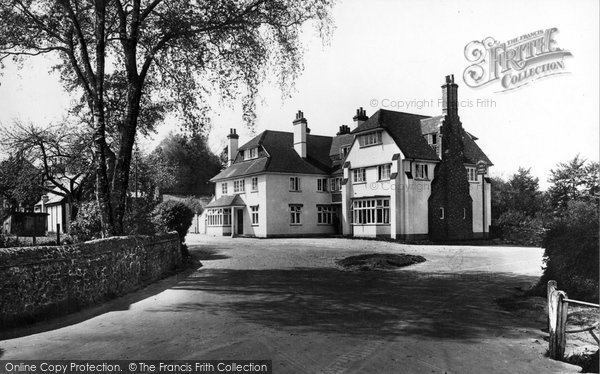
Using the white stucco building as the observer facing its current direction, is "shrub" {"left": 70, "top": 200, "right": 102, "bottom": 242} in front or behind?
in front

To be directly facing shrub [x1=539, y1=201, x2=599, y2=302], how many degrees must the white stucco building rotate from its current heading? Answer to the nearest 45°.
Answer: approximately 45° to its left

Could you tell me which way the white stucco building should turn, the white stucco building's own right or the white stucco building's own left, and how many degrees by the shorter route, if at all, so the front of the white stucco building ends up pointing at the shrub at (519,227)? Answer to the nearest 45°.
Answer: approximately 135° to the white stucco building's own left

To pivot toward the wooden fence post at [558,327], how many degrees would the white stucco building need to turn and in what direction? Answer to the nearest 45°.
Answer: approximately 45° to its left

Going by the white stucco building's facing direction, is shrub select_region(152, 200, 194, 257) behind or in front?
in front

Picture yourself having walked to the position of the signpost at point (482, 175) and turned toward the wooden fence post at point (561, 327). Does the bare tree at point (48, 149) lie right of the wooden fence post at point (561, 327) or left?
right

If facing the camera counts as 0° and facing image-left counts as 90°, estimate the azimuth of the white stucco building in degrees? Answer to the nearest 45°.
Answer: approximately 45°
